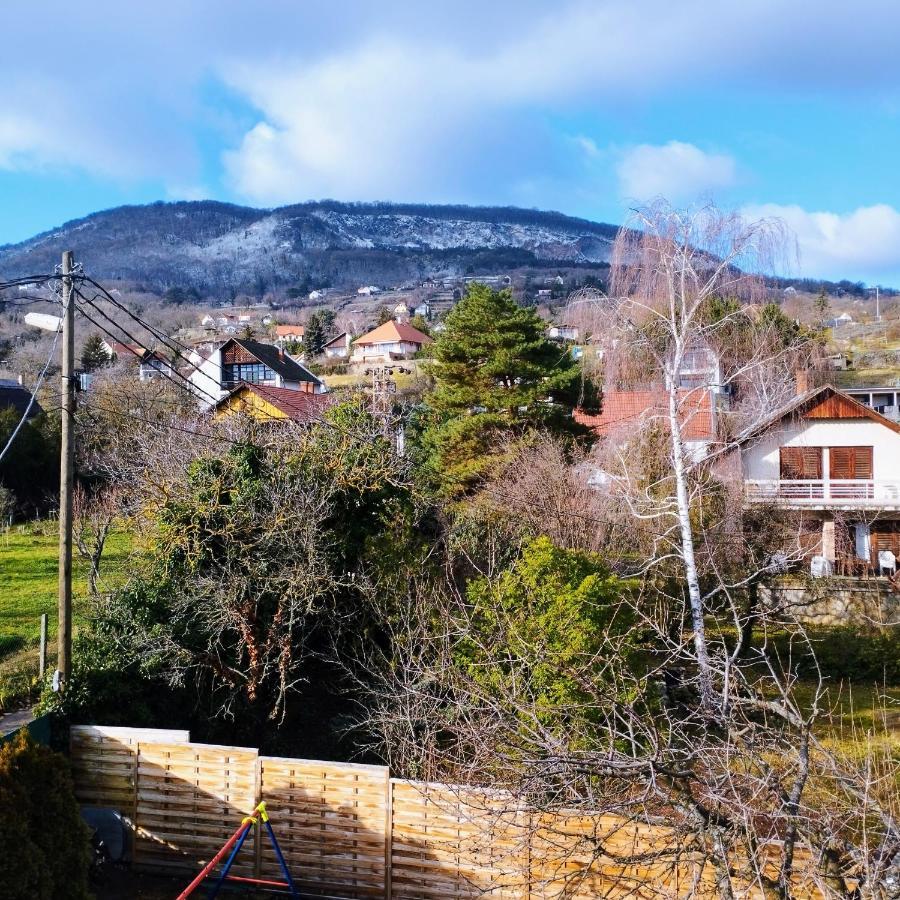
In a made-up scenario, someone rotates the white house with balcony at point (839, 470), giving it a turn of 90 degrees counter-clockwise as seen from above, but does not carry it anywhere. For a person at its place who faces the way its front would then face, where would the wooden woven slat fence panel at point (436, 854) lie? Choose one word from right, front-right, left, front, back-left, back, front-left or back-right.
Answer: right

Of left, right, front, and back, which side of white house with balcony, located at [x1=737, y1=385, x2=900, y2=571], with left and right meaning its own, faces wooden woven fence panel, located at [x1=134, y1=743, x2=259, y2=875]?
front

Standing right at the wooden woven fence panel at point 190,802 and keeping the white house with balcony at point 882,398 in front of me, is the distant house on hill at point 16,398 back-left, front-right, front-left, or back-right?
front-left

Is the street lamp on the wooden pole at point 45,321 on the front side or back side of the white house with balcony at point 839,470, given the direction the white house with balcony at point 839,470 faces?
on the front side

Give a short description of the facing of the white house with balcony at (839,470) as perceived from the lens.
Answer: facing the viewer

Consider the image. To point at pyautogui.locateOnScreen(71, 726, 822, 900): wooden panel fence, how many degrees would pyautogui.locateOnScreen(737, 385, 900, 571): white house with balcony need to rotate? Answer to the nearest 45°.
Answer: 0° — it already faces it

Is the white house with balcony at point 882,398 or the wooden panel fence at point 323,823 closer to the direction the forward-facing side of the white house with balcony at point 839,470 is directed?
the wooden panel fence

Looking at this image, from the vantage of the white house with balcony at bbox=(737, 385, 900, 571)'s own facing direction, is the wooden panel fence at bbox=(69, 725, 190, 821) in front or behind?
in front

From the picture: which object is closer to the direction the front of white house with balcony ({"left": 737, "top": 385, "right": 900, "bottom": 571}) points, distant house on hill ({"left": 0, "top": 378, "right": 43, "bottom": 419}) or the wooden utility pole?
the wooden utility pole

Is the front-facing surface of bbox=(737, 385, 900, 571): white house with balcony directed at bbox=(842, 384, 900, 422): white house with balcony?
no
